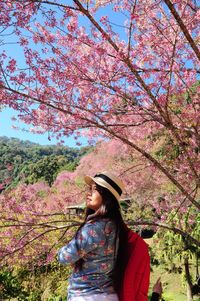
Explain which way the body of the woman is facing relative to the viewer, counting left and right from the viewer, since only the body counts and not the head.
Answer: facing away from the viewer and to the left of the viewer

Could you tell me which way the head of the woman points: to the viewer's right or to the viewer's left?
to the viewer's left
